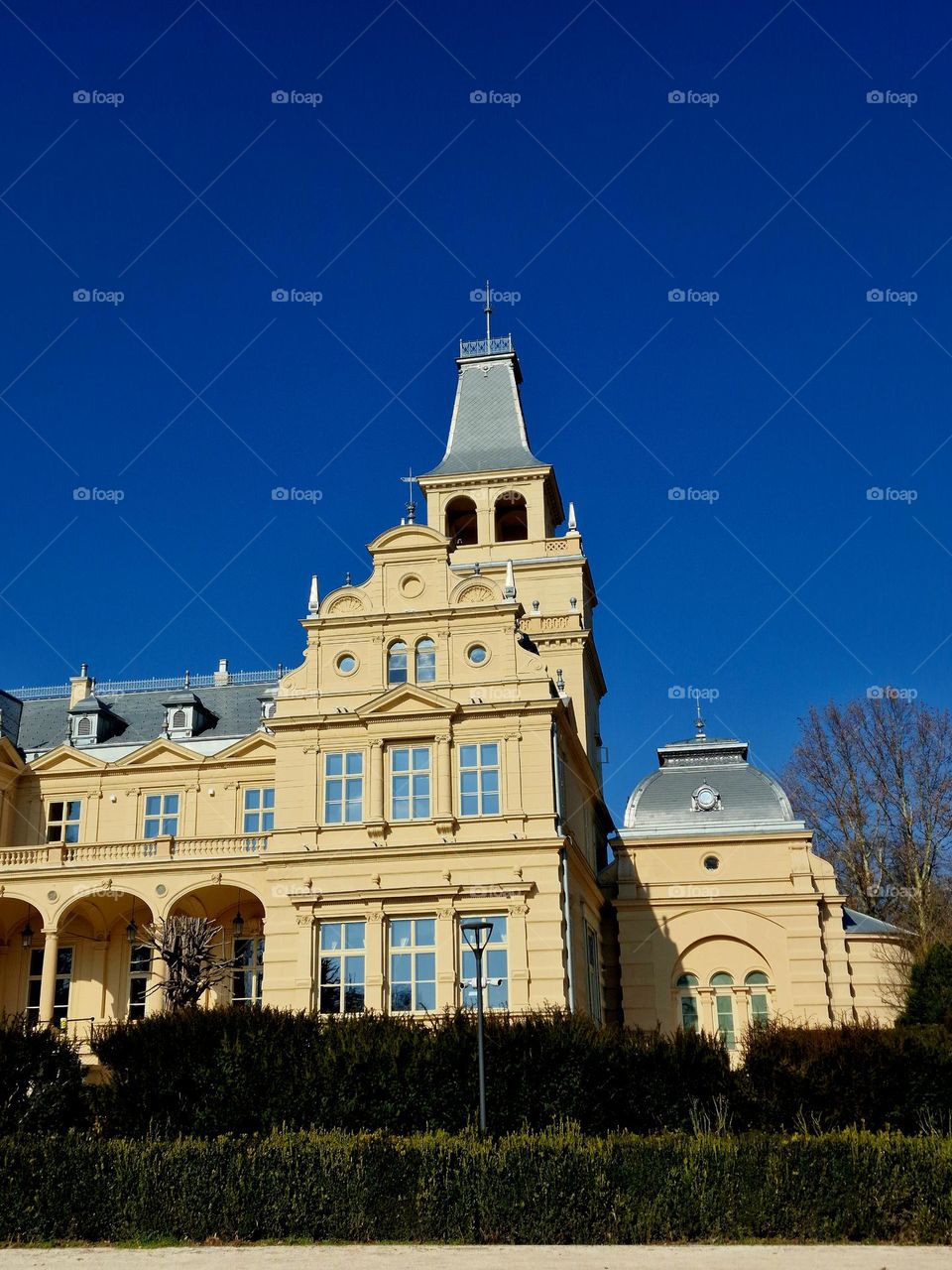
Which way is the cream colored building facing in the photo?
toward the camera

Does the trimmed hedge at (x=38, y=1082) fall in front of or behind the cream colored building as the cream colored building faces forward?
in front

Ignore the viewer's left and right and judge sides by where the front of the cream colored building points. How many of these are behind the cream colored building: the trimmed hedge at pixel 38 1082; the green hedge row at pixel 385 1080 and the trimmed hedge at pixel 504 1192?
0

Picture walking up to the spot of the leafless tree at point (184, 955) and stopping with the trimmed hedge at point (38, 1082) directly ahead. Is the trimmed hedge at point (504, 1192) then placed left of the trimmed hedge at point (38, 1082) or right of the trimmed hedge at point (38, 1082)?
left

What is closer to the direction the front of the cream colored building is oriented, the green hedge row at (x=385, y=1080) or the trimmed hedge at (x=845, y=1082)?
the green hedge row

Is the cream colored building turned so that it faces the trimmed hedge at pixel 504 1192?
yes

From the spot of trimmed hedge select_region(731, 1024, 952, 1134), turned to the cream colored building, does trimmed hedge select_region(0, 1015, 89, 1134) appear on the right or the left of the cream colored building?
left

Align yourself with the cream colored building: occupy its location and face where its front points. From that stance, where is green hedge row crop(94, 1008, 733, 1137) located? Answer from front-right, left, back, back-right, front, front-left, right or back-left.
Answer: front
